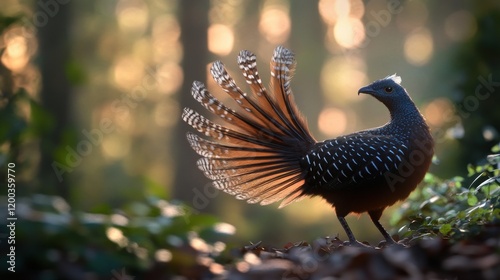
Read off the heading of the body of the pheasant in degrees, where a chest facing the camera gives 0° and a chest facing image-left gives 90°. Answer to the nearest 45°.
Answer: approximately 270°
